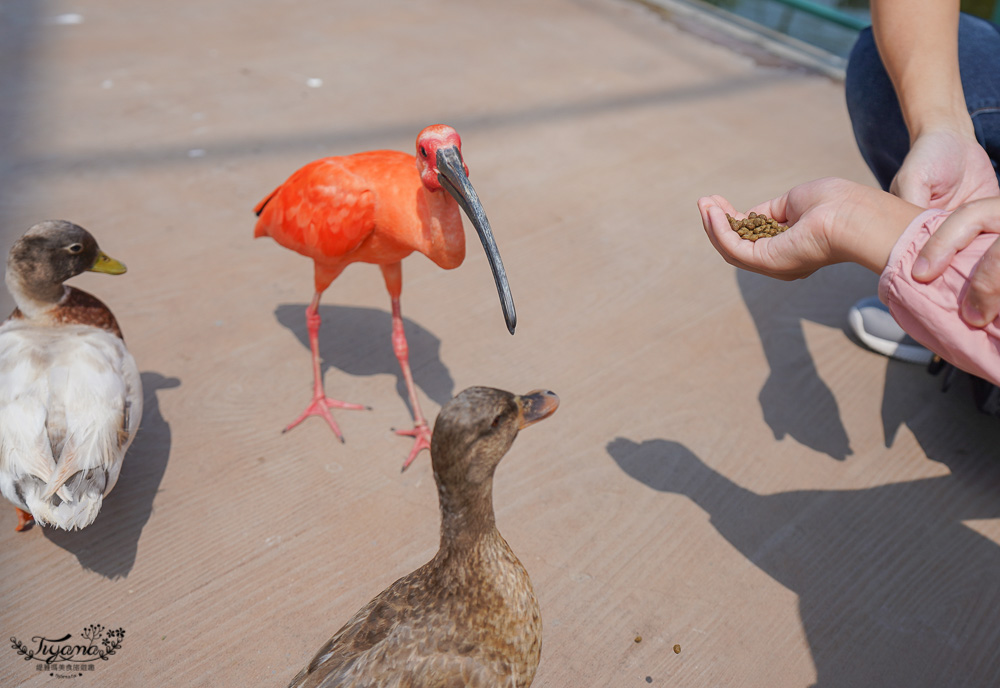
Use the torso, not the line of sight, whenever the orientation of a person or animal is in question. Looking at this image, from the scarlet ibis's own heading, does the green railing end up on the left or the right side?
on its left

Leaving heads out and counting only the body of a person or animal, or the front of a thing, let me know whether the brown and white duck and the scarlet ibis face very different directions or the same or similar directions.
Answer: very different directions

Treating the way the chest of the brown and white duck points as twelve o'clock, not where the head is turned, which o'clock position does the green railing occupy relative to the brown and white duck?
The green railing is roughly at 2 o'clock from the brown and white duck.

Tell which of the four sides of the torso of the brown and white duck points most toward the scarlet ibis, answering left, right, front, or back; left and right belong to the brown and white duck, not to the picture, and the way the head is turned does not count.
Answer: right

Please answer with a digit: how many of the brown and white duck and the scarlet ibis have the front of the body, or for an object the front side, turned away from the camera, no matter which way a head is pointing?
1

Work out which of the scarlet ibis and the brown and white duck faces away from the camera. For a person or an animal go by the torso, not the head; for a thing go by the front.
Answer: the brown and white duck

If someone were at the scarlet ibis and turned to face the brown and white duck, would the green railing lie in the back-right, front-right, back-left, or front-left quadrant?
back-right

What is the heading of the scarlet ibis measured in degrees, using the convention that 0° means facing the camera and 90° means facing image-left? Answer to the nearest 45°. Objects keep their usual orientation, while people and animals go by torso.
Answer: approximately 315°

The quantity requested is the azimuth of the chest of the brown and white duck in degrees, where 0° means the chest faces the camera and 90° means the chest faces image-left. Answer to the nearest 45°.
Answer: approximately 180°
